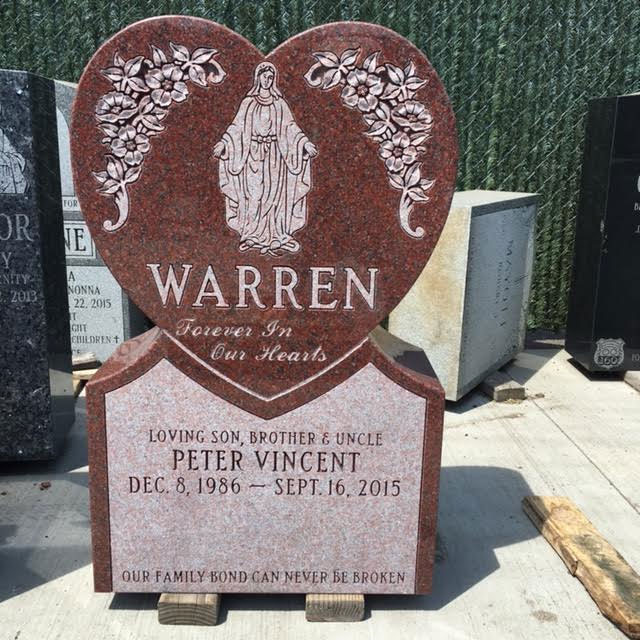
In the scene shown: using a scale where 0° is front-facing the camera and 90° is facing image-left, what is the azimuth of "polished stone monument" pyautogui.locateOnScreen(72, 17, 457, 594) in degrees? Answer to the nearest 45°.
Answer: approximately 0°

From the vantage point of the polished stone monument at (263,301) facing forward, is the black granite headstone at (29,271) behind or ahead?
behind

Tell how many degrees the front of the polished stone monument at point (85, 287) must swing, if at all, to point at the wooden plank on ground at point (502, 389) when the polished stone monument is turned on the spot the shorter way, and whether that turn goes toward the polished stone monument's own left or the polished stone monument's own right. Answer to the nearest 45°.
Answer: approximately 90° to the polished stone monument's own left

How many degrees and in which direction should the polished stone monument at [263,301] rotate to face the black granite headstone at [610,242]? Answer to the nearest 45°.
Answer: approximately 135° to its left

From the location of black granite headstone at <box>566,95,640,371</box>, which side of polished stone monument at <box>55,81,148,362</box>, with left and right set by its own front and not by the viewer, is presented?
left

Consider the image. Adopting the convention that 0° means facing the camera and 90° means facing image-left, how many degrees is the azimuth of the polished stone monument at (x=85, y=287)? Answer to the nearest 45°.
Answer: approximately 0°

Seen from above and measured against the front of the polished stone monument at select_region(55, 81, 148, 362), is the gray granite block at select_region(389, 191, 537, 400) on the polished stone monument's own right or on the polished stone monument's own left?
on the polished stone monument's own left

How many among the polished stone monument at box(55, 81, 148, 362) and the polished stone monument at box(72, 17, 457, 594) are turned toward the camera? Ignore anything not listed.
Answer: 2

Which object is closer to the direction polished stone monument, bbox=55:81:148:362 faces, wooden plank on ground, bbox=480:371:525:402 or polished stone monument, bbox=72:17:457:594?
the polished stone monument
